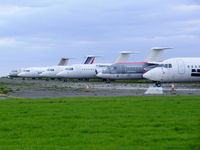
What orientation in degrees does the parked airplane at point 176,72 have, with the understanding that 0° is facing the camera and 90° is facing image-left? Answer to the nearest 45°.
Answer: approximately 90°
